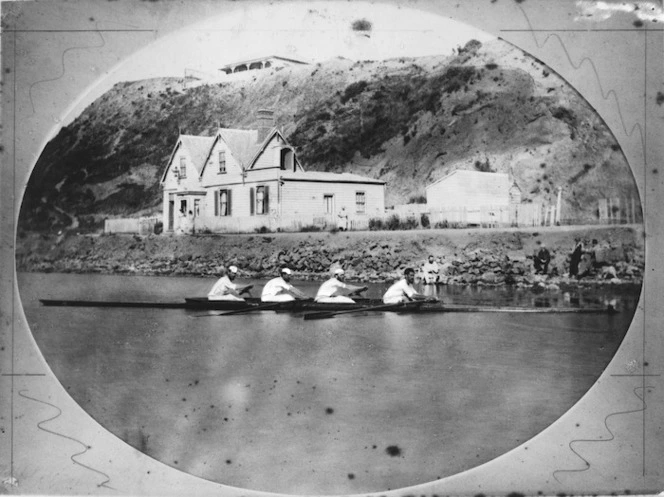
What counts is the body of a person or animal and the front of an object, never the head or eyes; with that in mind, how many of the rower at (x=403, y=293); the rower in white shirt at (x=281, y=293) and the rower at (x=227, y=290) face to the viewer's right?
3

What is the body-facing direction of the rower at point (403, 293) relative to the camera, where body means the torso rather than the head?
to the viewer's right

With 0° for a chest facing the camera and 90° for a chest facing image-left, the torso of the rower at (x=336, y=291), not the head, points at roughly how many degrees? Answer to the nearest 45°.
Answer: approximately 270°

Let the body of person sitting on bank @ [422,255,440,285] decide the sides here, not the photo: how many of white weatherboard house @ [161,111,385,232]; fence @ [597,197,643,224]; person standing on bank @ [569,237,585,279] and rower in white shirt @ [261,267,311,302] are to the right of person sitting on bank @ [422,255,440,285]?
2

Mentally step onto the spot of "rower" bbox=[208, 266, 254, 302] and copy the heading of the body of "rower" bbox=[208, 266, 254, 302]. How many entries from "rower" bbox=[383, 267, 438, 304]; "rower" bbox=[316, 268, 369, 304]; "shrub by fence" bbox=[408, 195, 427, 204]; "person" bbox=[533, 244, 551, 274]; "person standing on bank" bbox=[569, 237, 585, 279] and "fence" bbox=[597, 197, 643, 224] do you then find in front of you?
6

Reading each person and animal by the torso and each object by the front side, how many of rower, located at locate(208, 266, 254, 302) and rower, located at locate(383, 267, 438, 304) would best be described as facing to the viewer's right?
2

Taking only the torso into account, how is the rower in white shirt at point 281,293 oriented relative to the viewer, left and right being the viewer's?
facing to the right of the viewer
